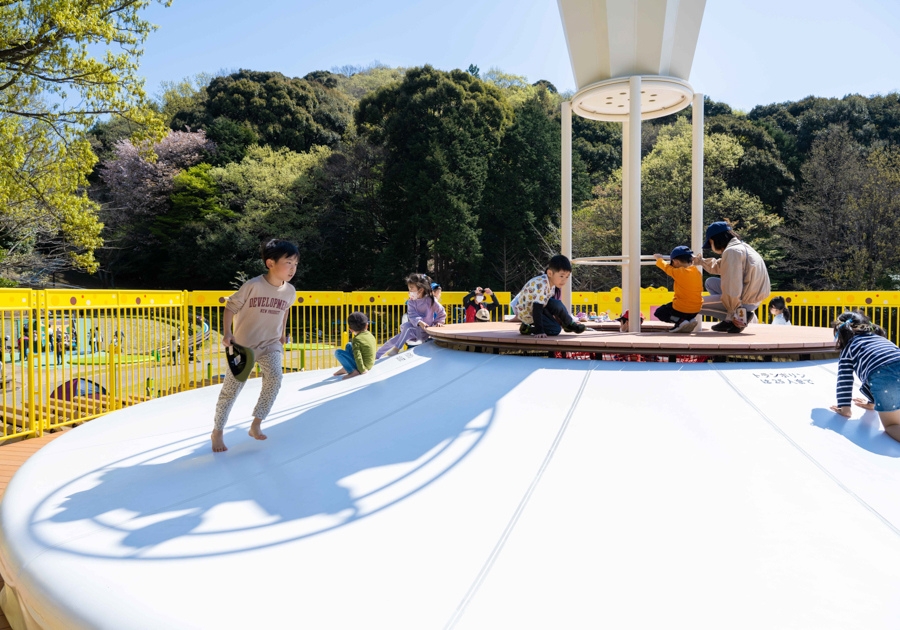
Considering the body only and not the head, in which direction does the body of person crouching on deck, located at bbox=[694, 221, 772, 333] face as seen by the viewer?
to the viewer's left

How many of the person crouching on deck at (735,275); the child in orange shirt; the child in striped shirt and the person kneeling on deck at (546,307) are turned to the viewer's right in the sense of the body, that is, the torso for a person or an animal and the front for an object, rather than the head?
1

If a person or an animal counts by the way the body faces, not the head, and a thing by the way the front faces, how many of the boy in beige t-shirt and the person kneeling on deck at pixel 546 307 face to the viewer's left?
0

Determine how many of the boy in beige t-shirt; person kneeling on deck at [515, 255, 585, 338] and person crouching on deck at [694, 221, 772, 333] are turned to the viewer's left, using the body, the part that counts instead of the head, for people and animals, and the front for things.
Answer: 1

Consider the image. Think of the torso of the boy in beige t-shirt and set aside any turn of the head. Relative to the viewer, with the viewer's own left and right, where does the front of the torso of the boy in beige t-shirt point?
facing the viewer and to the right of the viewer

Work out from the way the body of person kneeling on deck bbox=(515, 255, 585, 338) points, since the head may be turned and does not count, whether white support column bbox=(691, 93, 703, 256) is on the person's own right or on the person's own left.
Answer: on the person's own left

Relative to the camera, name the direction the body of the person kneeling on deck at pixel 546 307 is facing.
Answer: to the viewer's right

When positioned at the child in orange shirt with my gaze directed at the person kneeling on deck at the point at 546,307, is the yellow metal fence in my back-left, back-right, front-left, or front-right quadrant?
front-right

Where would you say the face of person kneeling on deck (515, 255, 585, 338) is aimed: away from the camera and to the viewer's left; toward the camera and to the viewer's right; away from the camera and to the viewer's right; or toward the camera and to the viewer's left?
toward the camera and to the viewer's right

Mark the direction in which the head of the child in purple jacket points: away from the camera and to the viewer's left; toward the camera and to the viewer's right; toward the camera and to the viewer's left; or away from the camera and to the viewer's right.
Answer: toward the camera and to the viewer's left

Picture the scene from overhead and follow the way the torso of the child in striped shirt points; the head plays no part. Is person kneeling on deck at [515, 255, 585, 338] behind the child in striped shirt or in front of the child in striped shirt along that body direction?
in front

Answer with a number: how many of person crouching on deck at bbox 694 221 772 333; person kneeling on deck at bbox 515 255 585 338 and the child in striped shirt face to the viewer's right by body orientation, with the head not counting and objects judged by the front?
1

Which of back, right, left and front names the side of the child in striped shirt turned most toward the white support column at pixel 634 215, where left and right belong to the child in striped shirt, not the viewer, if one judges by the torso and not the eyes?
front
